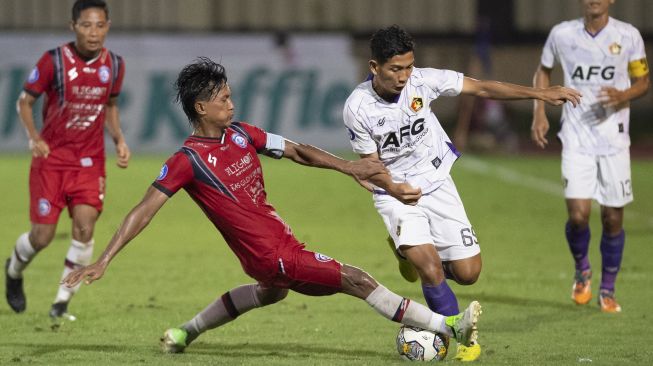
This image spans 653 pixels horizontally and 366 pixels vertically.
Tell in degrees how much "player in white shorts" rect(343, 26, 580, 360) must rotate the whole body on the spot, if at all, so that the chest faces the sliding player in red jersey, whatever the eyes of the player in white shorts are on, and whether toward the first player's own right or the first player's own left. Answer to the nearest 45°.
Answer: approximately 45° to the first player's own right

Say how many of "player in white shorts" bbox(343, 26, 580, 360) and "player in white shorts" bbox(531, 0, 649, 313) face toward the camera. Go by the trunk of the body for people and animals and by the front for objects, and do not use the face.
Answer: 2

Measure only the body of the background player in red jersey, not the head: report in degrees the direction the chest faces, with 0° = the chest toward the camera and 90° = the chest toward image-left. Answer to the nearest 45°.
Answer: approximately 315°

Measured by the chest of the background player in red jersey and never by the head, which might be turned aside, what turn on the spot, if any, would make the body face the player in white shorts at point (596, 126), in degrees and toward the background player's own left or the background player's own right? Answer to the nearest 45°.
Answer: approximately 45° to the background player's own left

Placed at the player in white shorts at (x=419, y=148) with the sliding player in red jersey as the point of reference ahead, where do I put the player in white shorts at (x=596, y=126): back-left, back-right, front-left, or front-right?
back-right

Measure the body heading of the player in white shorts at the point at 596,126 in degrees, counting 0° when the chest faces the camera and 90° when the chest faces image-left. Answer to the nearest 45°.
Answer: approximately 0°

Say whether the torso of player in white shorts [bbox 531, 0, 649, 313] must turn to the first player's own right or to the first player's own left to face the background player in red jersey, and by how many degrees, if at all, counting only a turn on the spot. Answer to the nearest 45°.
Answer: approximately 90° to the first player's own right
